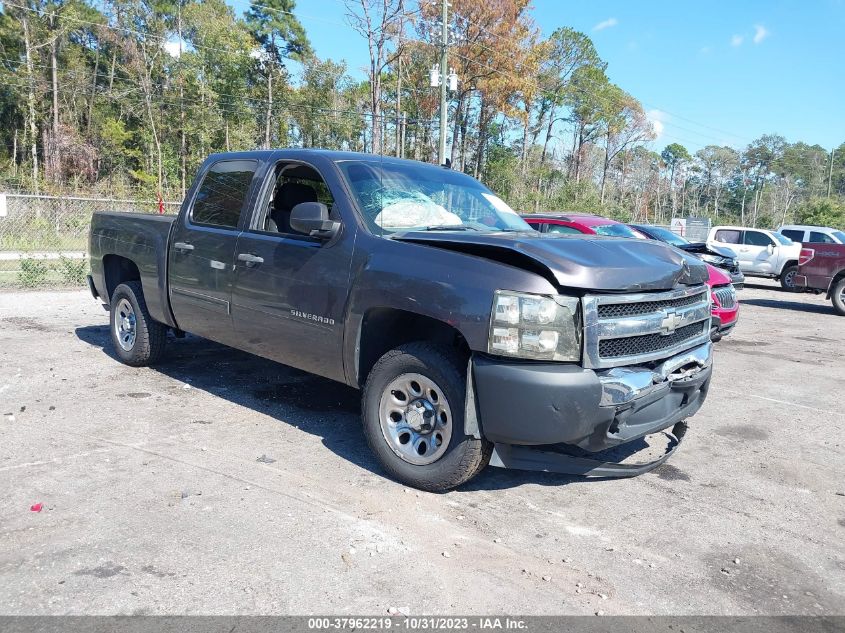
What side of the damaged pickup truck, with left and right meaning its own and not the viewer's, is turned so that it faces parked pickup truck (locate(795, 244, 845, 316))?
left

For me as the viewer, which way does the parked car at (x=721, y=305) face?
facing the viewer and to the right of the viewer

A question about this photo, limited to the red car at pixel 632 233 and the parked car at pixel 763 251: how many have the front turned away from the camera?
0

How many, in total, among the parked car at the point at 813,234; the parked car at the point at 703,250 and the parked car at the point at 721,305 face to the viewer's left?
0
